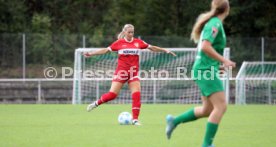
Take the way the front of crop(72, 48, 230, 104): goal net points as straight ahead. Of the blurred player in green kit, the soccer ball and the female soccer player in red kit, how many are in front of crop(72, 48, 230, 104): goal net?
3

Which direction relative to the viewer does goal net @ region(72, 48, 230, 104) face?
toward the camera

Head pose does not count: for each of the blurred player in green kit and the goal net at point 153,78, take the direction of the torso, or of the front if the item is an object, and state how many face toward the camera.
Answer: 1

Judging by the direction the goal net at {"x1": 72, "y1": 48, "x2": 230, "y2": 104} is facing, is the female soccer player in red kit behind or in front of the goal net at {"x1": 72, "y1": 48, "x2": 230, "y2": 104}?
in front

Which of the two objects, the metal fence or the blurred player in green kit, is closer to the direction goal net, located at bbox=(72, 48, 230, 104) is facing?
the blurred player in green kit

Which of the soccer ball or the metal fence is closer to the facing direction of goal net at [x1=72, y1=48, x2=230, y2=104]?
the soccer ball
